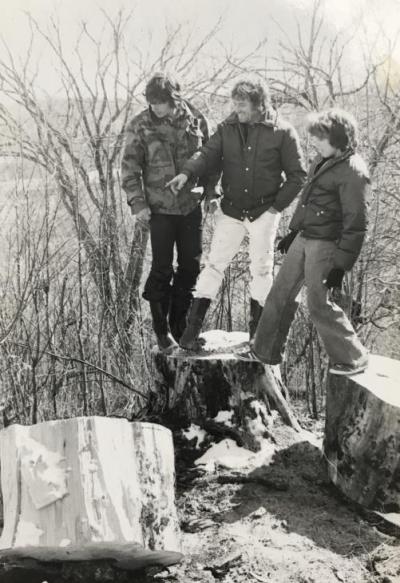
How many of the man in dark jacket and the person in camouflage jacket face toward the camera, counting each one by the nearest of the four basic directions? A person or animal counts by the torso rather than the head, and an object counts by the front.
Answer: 2

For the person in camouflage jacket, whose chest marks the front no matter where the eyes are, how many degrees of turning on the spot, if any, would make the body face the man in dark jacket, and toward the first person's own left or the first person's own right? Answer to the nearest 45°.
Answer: approximately 90° to the first person's own left

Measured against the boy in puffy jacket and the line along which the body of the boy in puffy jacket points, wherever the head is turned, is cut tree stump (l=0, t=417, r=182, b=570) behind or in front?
in front

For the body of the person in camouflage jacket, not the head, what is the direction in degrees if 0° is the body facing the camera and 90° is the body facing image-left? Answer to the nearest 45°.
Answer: approximately 0°

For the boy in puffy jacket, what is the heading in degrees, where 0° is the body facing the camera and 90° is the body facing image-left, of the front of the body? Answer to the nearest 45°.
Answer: approximately 45°

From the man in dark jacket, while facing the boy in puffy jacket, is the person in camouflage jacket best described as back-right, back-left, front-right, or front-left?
back-right
